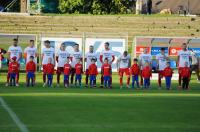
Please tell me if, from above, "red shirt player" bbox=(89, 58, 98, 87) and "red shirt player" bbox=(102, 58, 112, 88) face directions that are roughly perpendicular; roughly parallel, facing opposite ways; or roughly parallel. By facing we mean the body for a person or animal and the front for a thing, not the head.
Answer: roughly parallel

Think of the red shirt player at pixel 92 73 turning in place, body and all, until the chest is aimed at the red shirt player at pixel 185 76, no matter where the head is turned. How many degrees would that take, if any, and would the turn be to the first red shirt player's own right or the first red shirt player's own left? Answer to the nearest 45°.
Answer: approximately 90° to the first red shirt player's own left

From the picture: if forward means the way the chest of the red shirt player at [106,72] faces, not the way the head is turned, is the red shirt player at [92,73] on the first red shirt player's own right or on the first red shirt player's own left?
on the first red shirt player's own right

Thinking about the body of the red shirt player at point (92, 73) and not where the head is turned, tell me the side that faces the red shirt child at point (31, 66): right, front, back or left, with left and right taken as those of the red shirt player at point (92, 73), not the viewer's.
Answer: right

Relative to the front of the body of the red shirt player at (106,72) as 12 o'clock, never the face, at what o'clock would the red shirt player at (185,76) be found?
the red shirt player at (185,76) is roughly at 9 o'clock from the red shirt player at (106,72).

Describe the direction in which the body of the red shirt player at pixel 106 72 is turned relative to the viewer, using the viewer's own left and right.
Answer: facing the viewer

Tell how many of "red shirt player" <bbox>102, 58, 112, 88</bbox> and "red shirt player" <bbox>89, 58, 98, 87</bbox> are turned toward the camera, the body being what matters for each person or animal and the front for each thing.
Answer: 2

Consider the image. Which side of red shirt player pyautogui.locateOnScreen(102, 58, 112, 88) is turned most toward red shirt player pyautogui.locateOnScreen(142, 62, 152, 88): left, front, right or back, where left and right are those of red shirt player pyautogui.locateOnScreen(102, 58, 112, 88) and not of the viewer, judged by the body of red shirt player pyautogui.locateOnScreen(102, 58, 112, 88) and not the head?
left

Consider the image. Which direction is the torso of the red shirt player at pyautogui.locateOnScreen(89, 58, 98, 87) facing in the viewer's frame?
toward the camera

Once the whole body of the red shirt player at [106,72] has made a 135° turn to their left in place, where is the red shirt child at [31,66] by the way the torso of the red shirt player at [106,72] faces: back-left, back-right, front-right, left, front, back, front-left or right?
back-left

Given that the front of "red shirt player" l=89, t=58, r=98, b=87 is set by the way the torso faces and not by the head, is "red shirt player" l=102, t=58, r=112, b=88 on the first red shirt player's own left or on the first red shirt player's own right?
on the first red shirt player's own left

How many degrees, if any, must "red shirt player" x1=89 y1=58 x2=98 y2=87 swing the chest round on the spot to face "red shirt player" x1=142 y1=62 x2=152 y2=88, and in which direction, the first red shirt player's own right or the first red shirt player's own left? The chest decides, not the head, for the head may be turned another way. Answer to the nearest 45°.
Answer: approximately 90° to the first red shirt player's own left
